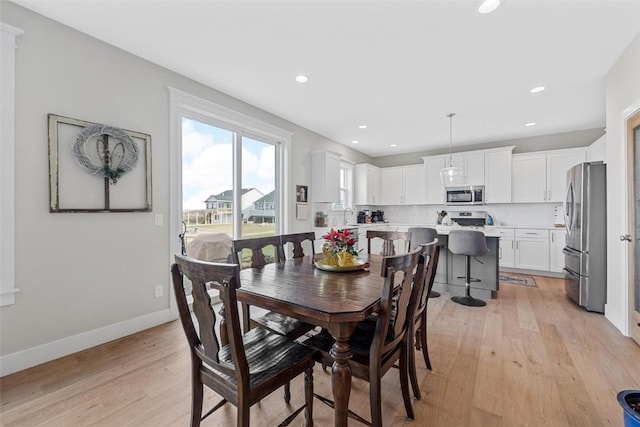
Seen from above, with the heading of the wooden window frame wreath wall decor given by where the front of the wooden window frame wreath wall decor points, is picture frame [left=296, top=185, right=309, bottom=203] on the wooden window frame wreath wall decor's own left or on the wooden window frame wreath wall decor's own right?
on the wooden window frame wreath wall decor's own left

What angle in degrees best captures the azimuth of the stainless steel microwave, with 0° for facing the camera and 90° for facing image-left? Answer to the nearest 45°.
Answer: approximately 0°

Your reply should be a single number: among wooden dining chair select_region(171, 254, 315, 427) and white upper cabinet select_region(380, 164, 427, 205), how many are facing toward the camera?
1

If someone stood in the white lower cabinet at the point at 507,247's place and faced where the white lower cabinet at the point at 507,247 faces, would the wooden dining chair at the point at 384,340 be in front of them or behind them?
in front

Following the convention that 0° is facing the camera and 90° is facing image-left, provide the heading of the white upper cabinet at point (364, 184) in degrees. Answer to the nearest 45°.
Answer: approximately 315°

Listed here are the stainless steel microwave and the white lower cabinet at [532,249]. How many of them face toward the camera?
2

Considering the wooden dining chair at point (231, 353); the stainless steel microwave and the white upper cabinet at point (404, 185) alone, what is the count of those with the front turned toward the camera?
2

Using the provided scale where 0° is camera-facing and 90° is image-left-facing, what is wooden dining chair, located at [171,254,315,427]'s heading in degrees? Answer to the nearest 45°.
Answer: approximately 225°

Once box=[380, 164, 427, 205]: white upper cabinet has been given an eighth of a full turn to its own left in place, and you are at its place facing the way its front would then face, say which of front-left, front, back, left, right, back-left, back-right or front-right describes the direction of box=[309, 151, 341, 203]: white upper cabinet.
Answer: right

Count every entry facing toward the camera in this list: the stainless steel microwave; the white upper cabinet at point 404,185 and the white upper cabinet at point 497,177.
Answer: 3

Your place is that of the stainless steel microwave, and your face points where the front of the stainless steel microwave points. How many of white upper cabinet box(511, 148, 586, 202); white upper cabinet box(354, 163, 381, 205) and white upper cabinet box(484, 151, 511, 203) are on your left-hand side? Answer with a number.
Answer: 2

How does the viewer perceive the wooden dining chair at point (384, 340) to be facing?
facing away from the viewer and to the left of the viewer

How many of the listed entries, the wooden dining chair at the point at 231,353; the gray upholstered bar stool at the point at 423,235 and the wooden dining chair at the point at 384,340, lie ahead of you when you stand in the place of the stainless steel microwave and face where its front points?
3
